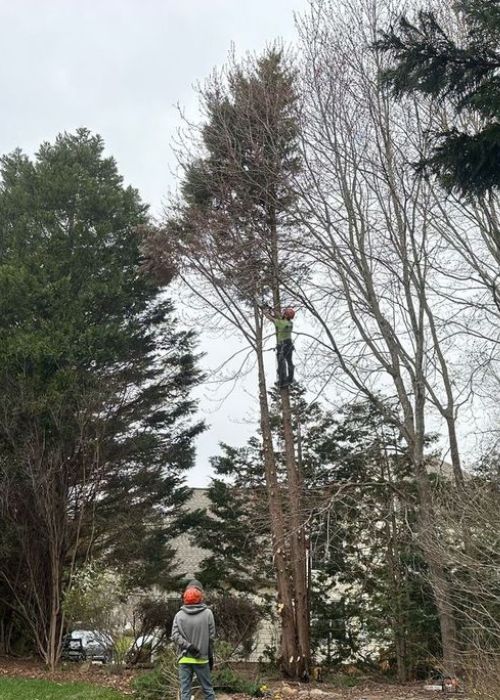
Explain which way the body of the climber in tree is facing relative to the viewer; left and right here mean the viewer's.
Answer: facing away from the viewer and to the left of the viewer

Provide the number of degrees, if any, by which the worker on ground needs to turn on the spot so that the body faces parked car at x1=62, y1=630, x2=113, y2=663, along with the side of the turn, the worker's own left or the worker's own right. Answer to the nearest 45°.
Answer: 0° — they already face it

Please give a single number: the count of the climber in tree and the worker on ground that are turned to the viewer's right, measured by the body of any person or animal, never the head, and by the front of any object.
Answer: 0

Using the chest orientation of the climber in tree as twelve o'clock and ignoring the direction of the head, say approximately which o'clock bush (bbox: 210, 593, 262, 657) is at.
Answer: The bush is roughly at 1 o'clock from the climber in tree.

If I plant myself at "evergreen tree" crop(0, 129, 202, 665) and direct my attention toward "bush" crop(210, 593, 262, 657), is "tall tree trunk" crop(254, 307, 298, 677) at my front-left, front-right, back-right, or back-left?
front-right

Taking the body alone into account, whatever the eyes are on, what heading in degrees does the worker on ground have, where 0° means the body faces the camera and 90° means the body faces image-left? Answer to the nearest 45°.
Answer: approximately 180°

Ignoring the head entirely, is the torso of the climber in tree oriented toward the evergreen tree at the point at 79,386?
yes

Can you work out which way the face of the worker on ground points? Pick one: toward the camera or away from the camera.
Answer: away from the camera

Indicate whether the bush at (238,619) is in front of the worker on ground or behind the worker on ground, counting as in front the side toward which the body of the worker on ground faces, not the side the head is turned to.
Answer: in front

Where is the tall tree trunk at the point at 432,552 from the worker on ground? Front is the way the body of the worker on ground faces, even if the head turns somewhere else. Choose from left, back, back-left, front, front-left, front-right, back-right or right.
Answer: front-right
